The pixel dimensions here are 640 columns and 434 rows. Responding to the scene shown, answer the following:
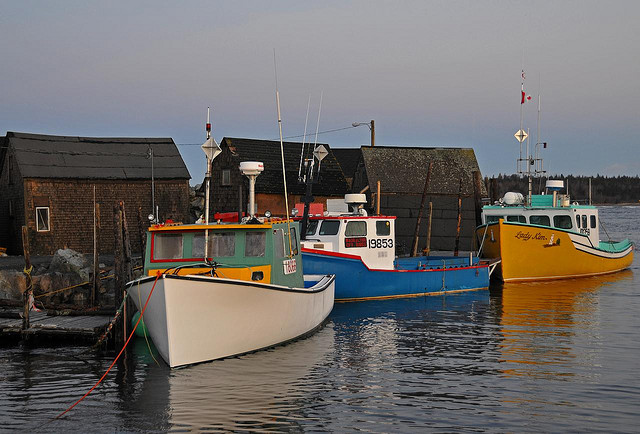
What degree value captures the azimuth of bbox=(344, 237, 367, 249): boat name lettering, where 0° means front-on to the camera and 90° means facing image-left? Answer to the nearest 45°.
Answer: approximately 0°

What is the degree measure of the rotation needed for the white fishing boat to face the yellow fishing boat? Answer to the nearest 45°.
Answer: approximately 180°

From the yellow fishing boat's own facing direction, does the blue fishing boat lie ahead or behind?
ahead

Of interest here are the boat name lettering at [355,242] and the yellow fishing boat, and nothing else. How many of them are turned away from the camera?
0

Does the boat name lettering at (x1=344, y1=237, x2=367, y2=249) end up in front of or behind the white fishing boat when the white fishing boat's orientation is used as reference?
behind

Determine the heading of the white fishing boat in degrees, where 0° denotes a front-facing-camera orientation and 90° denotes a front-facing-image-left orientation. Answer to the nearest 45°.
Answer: approximately 45°

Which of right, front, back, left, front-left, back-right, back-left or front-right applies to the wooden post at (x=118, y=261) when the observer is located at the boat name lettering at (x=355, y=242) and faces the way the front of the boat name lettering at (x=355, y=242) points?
front-right

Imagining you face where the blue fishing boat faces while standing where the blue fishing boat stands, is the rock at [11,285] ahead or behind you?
ahead

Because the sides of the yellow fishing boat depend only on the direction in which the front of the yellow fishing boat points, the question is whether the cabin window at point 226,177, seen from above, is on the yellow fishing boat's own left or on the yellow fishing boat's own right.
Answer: on the yellow fishing boat's own right

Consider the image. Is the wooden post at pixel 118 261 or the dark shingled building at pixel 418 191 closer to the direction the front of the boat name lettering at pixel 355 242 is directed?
the wooden post

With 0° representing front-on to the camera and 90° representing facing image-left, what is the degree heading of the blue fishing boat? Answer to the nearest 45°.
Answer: approximately 45°

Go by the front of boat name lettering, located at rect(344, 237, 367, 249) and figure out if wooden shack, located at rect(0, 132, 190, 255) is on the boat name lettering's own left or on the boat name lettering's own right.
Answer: on the boat name lettering's own right
